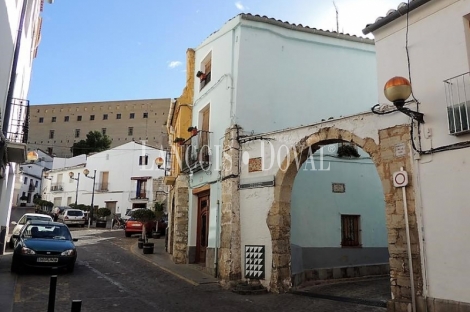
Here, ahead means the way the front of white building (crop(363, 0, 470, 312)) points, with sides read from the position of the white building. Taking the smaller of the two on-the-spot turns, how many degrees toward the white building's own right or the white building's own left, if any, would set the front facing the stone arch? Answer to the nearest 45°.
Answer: approximately 90° to the white building's own right

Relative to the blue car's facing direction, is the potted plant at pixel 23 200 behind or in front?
behind

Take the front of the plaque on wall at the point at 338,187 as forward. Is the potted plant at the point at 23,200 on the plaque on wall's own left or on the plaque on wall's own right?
on the plaque on wall's own right

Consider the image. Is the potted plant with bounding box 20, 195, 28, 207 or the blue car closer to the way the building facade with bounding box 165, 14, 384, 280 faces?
the blue car

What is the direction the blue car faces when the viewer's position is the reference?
facing the viewer

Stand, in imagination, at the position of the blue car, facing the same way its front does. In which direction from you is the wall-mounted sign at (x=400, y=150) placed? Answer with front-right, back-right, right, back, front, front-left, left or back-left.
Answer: front-left

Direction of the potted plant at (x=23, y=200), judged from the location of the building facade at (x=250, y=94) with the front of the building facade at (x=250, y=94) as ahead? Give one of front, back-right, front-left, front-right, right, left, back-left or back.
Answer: right

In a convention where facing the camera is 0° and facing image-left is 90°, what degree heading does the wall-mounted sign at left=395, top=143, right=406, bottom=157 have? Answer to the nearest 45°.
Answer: approximately 0°

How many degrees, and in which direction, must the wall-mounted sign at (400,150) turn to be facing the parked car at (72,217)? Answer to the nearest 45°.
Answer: approximately 135° to its right

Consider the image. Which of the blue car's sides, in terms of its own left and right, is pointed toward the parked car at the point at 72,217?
back

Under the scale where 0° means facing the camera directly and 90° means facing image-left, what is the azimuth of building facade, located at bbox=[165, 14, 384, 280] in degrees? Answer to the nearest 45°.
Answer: approximately 45°

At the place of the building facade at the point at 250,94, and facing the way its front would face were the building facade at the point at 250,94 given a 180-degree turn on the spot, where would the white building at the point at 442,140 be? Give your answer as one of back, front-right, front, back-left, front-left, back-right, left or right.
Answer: right

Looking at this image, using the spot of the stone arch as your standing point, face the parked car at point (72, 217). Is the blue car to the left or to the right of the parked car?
left

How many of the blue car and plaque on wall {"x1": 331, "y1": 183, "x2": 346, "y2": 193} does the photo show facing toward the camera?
2

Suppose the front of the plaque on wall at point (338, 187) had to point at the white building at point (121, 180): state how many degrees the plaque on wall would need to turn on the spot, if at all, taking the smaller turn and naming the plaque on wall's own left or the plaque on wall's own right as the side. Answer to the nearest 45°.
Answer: approximately 135° to the plaque on wall's own right

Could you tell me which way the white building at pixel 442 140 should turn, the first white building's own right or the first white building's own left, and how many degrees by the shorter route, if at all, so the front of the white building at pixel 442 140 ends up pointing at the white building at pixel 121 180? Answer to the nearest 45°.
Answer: approximately 90° to the first white building's own right
